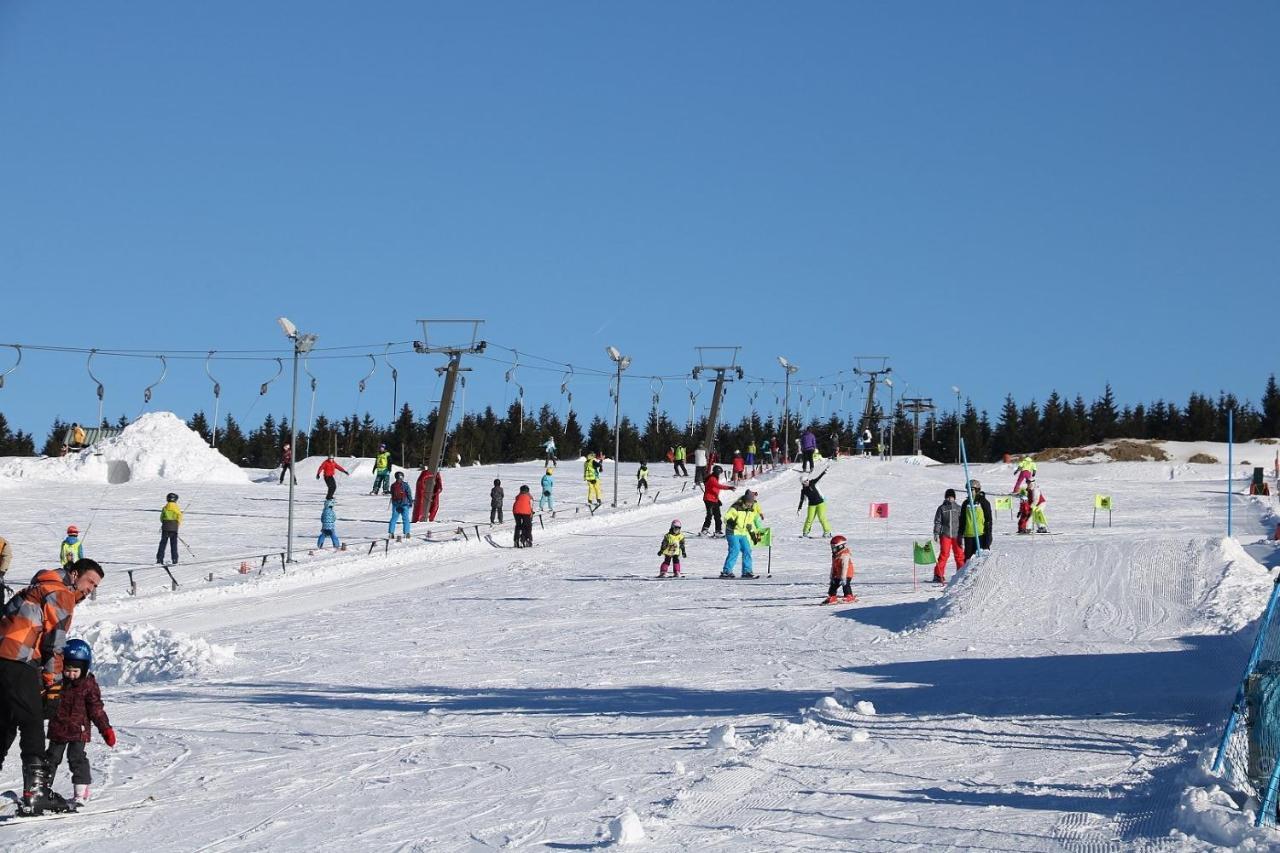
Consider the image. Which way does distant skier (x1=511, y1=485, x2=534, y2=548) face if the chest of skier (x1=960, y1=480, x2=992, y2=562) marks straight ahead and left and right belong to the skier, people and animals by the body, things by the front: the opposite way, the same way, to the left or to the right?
the opposite way

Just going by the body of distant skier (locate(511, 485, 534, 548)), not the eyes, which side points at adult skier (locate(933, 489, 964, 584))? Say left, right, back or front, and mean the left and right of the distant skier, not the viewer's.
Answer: right

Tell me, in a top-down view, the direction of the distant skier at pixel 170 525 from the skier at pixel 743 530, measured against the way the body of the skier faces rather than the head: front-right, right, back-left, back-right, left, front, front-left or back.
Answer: right

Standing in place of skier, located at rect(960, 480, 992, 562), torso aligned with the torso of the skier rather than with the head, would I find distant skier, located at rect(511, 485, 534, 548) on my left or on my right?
on my right

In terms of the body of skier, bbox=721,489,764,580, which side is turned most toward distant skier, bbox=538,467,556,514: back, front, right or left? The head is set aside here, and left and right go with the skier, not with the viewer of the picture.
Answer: back

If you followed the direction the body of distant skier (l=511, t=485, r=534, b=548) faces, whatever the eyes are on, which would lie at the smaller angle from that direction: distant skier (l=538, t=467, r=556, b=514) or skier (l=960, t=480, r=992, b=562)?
the distant skier

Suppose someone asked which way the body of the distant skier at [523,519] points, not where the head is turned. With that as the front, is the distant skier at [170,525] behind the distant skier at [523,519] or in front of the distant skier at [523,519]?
behind

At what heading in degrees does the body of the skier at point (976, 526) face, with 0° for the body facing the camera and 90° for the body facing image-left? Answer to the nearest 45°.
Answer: approximately 45°

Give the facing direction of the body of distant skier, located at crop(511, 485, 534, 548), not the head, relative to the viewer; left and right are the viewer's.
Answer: facing away from the viewer and to the right of the viewer

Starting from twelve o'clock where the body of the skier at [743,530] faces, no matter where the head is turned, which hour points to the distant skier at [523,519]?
The distant skier is roughly at 5 o'clock from the skier.

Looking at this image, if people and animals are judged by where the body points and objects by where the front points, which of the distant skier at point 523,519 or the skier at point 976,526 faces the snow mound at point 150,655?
the skier

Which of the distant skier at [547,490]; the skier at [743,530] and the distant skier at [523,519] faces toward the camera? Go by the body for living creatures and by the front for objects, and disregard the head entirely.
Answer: the skier

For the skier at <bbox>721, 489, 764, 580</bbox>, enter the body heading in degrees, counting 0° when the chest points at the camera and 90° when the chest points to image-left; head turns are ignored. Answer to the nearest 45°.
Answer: approximately 0°
